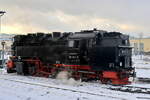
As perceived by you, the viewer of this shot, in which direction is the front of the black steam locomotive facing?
facing away from the viewer and to the left of the viewer
